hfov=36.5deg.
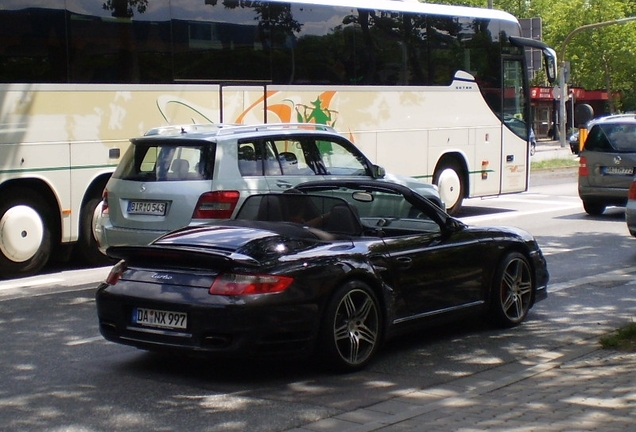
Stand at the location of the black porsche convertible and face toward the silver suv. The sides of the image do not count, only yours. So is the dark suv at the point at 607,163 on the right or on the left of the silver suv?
right

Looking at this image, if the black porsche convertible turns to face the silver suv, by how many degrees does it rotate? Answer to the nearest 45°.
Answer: approximately 45° to its left

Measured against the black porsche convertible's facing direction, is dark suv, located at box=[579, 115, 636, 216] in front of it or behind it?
in front

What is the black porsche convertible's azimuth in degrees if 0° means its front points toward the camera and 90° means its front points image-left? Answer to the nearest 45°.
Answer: approximately 225°

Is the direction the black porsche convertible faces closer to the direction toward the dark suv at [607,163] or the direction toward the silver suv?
the dark suv
